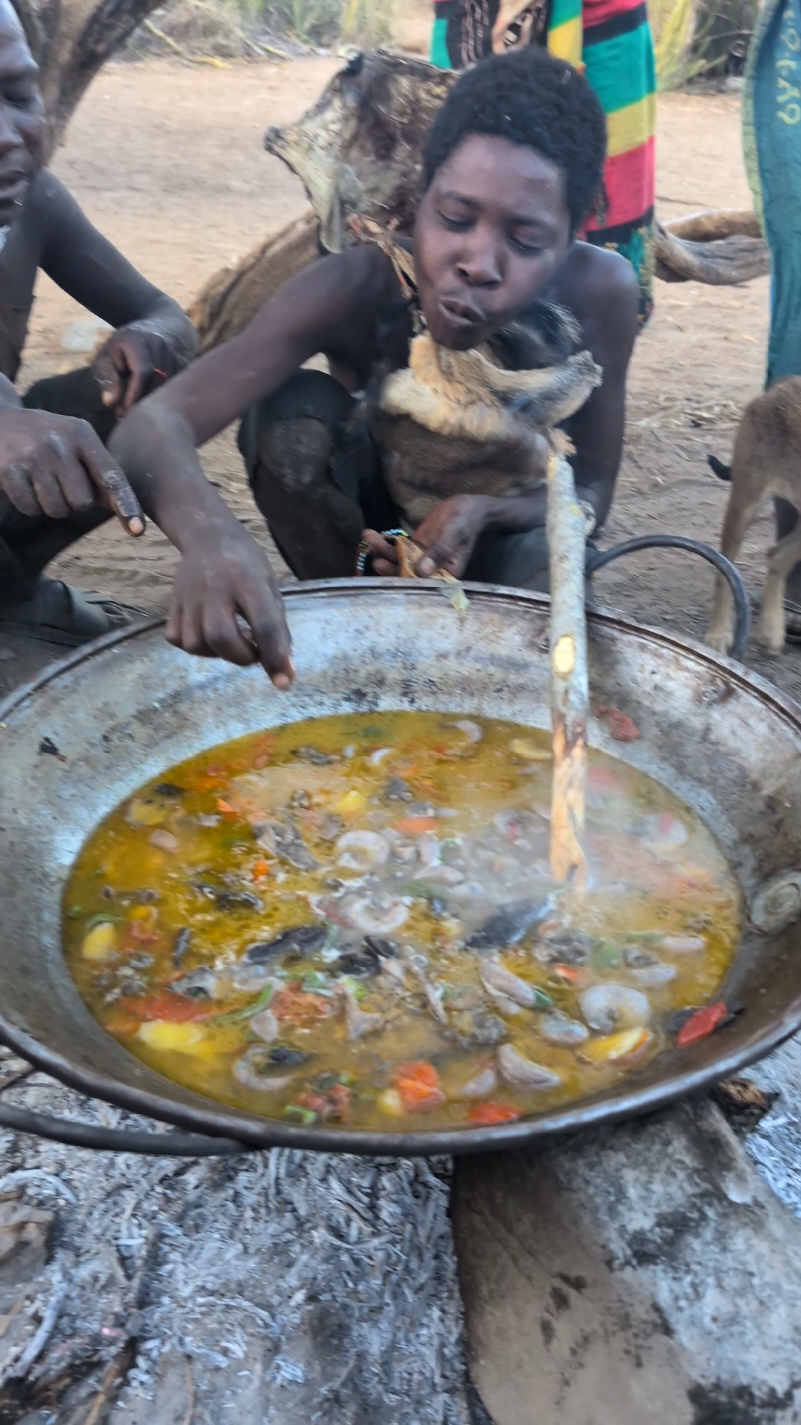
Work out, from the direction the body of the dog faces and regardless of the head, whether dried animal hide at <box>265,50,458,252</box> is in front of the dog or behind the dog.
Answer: behind

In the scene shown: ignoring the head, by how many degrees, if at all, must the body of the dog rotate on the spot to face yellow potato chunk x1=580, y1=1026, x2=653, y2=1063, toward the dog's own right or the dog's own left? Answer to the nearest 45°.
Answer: approximately 90° to the dog's own right

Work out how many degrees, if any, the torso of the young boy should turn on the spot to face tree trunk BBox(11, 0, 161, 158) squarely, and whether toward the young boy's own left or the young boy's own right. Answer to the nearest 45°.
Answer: approximately 135° to the young boy's own right

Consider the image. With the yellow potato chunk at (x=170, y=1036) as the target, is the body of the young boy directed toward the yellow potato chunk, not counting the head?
yes

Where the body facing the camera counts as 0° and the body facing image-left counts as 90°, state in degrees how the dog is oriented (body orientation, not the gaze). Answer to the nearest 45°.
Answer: approximately 270°

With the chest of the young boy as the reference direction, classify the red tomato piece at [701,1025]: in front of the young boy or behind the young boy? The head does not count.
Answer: in front

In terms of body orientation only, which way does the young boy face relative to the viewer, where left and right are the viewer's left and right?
facing the viewer

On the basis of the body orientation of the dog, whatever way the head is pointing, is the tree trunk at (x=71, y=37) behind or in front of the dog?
behind

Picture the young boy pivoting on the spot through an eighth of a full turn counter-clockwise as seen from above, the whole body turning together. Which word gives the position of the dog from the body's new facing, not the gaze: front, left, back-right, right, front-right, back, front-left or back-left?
left

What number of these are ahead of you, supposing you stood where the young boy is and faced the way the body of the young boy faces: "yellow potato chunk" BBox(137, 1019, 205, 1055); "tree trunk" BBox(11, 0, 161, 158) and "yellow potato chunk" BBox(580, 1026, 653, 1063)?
2

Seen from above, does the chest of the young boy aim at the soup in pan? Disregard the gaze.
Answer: yes

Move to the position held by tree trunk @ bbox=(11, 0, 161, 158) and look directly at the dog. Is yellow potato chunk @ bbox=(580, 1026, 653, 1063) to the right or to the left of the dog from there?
right
